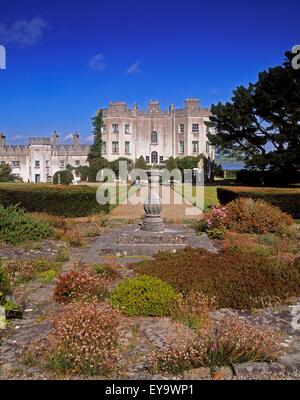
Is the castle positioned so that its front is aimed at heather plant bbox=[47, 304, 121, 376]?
yes

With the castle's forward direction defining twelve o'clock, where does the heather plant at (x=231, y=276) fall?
The heather plant is roughly at 12 o'clock from the castle.

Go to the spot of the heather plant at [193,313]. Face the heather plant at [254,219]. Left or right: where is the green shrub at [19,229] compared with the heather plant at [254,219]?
left

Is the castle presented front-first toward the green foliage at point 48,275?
yes

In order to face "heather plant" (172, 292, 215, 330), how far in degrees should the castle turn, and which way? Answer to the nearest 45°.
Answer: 0° — it already faces it

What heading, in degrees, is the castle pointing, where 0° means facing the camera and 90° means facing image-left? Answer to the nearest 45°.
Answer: approximately 0°

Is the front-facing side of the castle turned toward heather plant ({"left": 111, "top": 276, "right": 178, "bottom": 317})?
yes

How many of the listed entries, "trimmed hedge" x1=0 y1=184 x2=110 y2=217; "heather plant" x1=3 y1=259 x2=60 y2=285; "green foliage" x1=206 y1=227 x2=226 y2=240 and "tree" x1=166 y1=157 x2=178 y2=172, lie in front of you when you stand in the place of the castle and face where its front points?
4

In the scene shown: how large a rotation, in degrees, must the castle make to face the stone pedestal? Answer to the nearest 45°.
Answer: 0° — it already faces it

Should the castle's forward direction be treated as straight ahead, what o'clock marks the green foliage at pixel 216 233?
The green foliage is roughly at 12 o'clock from the castle.
